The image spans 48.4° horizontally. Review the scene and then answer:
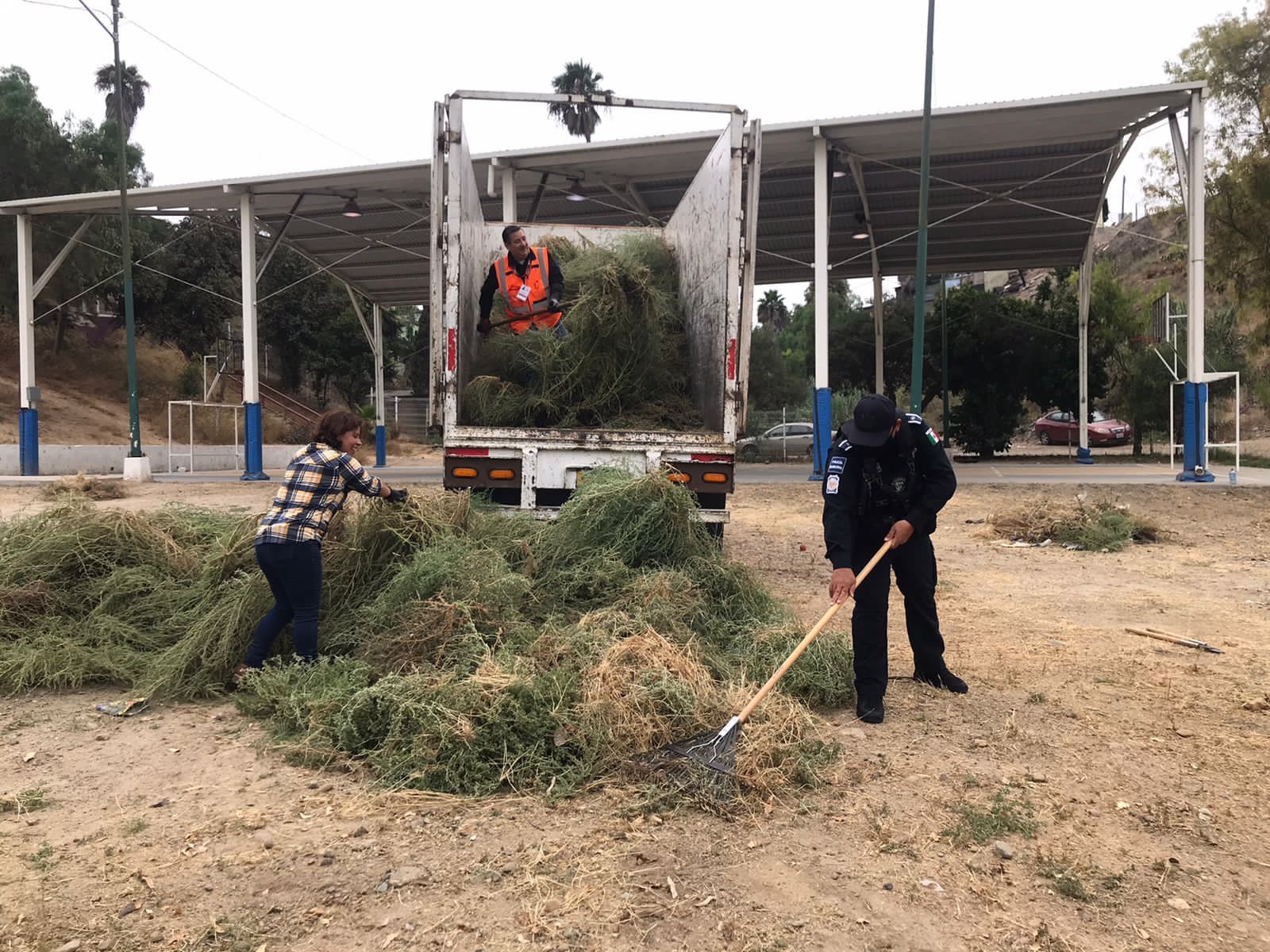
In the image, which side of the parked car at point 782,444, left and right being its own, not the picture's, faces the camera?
left

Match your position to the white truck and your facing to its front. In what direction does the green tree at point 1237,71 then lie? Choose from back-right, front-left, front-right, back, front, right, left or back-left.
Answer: front-right

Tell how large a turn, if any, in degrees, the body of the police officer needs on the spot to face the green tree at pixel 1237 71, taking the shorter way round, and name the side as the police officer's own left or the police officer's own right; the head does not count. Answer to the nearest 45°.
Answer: approximately 180°

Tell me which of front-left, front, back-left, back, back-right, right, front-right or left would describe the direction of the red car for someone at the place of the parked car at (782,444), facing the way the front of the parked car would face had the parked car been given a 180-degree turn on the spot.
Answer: front-left

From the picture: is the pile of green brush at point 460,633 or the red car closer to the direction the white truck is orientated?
the red car

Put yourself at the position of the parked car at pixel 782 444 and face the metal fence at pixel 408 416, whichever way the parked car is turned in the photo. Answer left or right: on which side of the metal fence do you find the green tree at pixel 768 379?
right

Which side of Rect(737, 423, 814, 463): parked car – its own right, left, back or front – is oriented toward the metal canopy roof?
left

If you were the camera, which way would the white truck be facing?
facing away from the viewer

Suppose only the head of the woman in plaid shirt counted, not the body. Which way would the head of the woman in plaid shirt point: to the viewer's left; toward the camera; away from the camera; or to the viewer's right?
to the viewer's right

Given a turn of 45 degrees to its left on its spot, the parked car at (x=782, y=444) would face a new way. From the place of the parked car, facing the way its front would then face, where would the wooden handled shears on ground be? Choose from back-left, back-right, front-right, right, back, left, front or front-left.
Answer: front-left

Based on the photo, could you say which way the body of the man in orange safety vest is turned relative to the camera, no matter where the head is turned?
toward the camera

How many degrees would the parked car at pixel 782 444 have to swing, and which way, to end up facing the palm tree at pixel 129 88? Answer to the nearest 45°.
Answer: approximately 45° to its right
